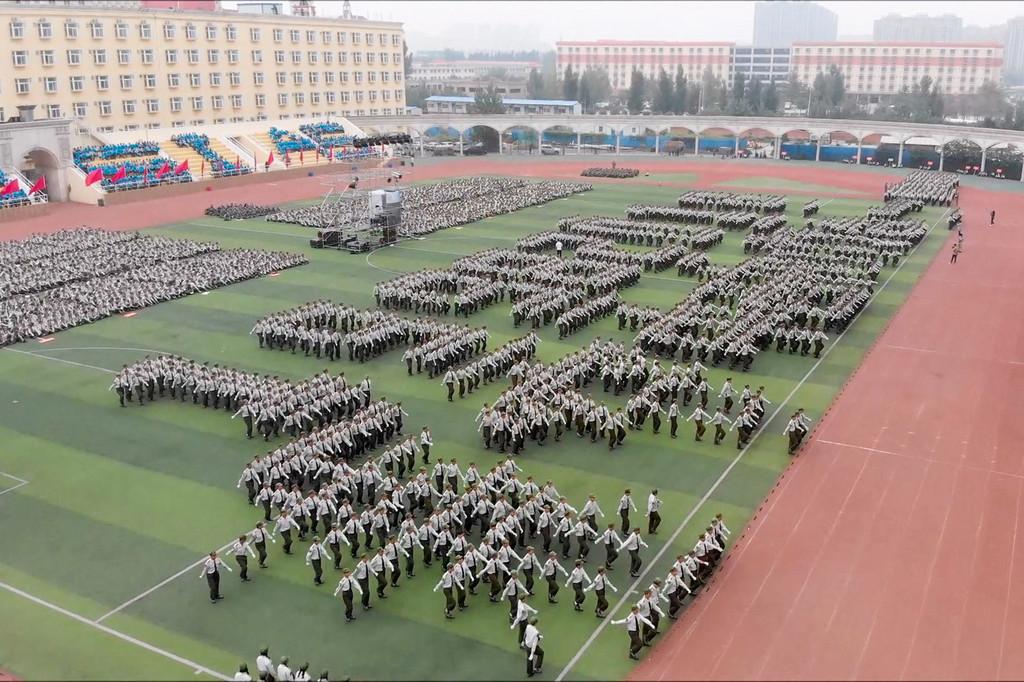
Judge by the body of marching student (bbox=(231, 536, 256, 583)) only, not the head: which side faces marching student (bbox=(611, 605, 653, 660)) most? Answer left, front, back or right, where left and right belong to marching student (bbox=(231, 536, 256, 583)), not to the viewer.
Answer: left

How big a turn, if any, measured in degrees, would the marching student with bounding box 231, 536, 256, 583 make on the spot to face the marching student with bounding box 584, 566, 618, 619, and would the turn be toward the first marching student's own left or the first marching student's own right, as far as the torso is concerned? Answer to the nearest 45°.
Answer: approximately 90° to the first marching student's own left

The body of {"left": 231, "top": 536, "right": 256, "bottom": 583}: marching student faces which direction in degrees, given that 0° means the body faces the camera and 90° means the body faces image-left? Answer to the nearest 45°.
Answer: approximately 45°

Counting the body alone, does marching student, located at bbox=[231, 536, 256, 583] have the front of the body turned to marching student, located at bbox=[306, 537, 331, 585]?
no

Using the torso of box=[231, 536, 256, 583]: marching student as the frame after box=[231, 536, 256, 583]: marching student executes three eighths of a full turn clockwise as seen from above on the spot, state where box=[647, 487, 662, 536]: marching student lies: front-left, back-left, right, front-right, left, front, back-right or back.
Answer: right

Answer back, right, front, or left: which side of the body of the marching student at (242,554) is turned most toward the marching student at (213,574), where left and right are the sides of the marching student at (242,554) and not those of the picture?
front

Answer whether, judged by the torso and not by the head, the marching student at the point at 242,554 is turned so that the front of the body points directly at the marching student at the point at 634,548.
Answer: no

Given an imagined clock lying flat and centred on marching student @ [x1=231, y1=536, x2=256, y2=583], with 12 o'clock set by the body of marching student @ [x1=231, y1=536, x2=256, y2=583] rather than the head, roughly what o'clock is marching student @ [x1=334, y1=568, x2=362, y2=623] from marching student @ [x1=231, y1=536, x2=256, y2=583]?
marching student @ [x1=334, y1=568, x2=362, y2=623] is roughly at 9 o'clock from marching student @ [x1=231, y1=536, x2=256, y2=583].
